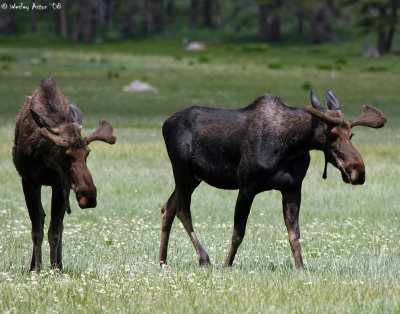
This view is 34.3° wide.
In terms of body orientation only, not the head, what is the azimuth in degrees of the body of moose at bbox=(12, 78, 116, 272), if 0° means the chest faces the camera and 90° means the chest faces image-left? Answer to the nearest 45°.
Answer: approximately 0°

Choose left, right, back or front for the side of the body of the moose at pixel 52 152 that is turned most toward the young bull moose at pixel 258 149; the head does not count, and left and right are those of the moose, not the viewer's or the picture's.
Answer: left

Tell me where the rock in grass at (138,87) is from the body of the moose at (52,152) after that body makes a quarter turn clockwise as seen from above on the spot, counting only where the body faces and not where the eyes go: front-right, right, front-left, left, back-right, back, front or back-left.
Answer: right
